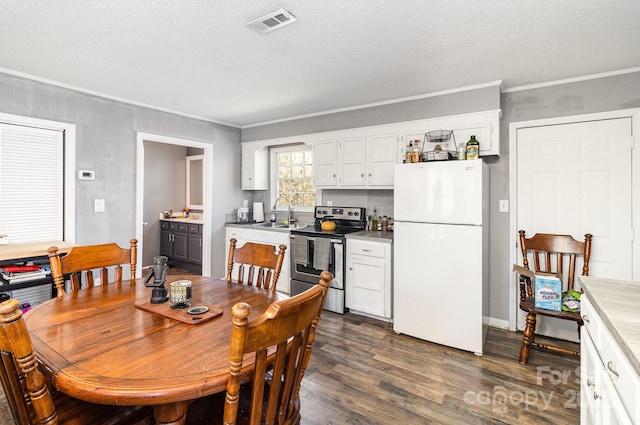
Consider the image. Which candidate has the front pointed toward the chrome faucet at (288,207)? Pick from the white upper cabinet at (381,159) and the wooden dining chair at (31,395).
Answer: the wooden dining chair

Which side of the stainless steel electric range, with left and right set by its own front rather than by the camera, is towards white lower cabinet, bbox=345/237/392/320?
left

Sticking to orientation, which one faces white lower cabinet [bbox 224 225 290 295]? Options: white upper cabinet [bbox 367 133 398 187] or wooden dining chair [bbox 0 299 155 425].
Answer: the wooden dining chair

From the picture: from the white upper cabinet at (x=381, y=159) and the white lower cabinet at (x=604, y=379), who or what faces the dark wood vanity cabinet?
the white lower cabinet

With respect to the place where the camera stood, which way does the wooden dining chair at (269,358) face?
facing away from the viewer and to the left of the viewer
